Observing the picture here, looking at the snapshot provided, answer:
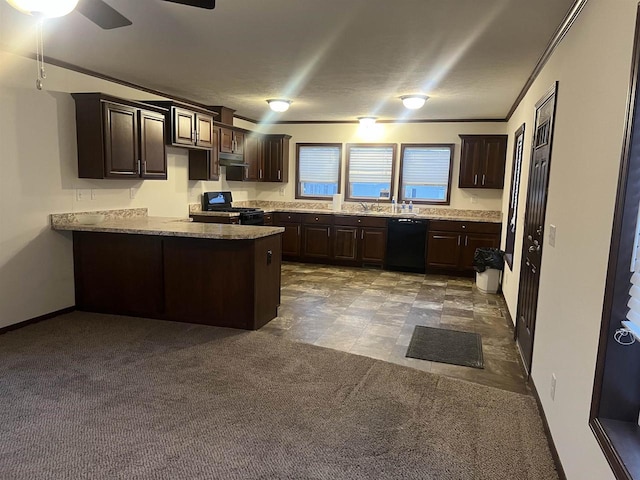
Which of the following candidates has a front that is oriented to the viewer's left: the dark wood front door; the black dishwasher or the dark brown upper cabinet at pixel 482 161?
the dark wood front door

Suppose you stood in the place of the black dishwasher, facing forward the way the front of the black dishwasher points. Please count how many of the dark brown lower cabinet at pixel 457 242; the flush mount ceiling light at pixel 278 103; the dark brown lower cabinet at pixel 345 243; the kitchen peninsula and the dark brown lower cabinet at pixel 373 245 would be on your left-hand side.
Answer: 1

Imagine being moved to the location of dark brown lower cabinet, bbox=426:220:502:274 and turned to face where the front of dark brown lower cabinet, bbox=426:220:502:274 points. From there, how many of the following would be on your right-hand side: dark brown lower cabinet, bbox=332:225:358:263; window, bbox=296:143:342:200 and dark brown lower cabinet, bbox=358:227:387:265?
3

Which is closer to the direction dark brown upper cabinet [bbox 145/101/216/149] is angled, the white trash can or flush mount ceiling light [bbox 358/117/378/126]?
the white trash can

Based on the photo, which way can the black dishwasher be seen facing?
toward the camera

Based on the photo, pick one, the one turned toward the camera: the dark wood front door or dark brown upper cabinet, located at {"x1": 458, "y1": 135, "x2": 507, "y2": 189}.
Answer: the dark brown upper cabinet

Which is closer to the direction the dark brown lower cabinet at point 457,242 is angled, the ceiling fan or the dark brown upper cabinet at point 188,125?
the ceiling fan

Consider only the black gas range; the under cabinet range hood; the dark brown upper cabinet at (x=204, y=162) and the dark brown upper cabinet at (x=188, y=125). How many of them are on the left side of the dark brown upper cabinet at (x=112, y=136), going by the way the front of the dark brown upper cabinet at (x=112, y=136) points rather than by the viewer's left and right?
4

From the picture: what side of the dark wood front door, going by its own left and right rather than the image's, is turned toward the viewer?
left

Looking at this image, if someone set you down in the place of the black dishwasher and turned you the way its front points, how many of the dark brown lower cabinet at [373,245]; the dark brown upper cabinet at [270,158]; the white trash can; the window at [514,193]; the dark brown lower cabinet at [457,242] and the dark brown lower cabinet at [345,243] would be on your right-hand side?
3

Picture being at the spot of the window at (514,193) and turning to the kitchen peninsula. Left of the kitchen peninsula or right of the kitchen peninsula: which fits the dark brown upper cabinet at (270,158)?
right

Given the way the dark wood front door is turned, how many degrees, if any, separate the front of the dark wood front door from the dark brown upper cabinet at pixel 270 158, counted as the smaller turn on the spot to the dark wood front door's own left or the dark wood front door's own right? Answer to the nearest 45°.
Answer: approximately 45° to the dark wood front door's own right

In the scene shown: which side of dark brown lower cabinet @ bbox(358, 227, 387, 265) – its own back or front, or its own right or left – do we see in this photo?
front

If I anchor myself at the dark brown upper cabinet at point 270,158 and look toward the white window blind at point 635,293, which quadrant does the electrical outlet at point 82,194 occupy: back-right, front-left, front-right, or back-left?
front-right

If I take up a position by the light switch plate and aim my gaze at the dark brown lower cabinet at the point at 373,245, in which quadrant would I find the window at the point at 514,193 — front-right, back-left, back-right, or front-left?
front-right

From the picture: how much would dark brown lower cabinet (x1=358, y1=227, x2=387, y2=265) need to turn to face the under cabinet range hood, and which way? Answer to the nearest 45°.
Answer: approximately 90° to its right

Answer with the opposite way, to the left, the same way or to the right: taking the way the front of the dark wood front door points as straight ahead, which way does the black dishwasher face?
to the left

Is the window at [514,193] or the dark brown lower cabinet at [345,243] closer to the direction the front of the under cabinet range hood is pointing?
the window

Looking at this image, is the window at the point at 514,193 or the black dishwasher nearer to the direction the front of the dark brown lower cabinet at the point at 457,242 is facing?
the window
